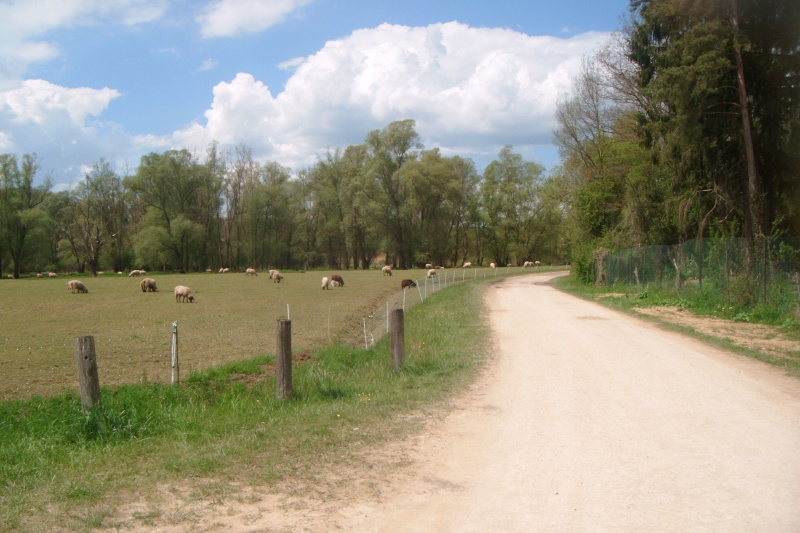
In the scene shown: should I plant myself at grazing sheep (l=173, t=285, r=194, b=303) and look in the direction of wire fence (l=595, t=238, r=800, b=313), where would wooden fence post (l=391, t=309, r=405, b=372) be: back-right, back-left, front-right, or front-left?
front-right

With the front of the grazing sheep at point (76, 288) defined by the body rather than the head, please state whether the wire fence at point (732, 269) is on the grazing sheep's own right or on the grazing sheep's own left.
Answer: on the grazing sheep's own right

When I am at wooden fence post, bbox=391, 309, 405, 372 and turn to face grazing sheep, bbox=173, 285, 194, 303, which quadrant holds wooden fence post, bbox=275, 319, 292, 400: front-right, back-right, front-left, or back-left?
back-left
